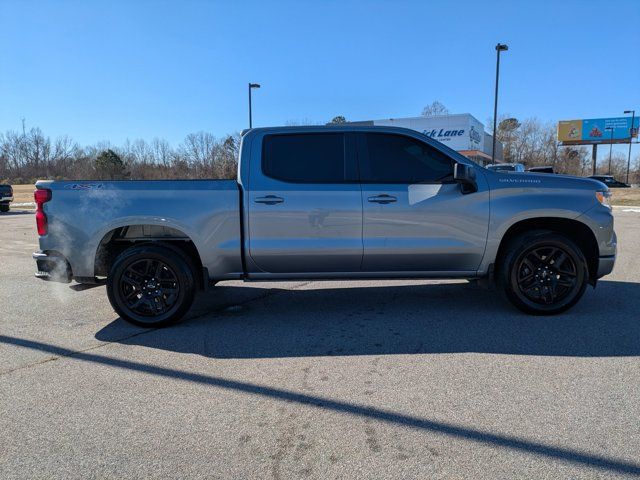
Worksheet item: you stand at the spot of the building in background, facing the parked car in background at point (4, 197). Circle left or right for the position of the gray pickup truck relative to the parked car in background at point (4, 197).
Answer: left

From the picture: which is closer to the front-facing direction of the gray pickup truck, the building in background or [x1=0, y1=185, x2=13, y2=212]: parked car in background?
the building in background

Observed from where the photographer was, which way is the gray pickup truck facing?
facing to the right of the viewer

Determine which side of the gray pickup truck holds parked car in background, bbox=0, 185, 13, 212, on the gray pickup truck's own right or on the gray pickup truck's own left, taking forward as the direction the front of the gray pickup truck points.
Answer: on the gray pickup truck's own left

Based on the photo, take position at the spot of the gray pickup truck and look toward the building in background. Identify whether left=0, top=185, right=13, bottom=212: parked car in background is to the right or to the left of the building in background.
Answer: left

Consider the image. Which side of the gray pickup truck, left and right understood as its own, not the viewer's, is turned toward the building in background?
left
